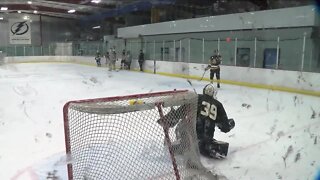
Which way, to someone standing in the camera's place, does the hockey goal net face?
facing away from the viewer and to the left of the viewer

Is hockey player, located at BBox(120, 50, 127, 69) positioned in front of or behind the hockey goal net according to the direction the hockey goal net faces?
in front

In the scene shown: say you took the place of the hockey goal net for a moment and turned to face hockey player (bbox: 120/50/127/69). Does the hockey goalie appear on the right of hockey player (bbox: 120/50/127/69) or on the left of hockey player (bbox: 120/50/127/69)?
right

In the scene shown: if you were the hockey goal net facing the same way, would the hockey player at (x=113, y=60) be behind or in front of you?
in front

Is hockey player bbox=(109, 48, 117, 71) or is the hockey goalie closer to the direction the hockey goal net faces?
the hockey player

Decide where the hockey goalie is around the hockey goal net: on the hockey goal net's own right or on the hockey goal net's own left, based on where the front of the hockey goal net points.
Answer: on the hockey goal net's own right
